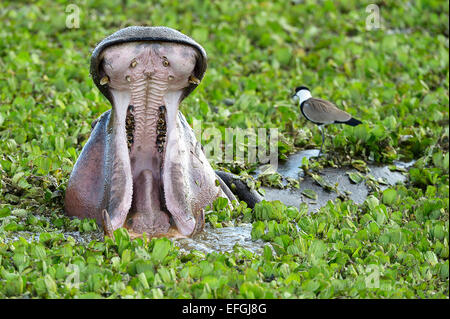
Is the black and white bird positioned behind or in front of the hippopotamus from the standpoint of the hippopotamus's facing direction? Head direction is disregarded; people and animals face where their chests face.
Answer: behind

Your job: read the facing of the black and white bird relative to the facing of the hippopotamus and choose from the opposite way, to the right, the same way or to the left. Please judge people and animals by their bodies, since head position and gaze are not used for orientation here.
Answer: to the right

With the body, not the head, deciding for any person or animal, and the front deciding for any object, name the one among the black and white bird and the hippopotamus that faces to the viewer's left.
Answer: the black and white bird

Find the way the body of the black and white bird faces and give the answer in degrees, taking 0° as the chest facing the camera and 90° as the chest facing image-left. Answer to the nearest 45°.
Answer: approximately 90°

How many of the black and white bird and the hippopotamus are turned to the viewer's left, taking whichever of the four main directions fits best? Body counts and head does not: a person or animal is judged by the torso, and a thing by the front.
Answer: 1

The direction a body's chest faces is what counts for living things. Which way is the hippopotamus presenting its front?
toward the camera

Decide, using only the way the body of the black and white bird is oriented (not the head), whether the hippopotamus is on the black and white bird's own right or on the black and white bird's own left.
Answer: on the black and white bird's own left
